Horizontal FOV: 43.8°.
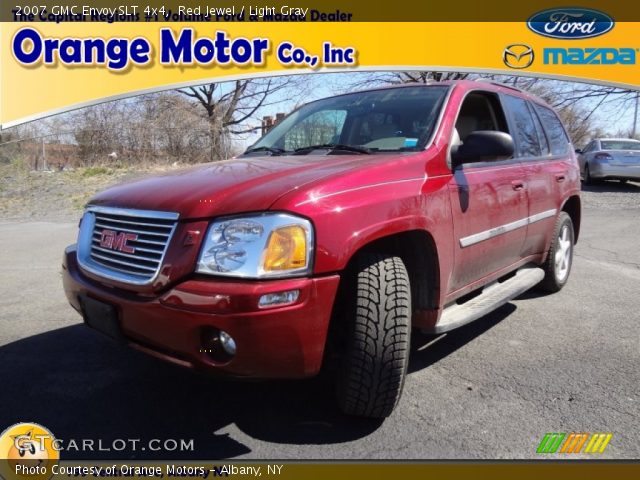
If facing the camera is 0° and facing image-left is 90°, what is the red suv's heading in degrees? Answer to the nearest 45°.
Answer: approximately 45°

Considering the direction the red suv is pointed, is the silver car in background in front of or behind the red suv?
behind
